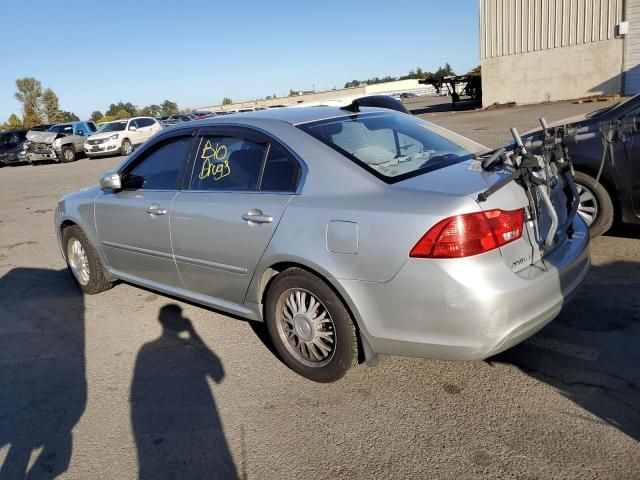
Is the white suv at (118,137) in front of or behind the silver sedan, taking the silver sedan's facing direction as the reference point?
in front

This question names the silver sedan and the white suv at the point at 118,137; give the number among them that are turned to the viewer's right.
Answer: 0

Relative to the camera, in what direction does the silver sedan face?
facing away from the viewer and to the left of the viewer

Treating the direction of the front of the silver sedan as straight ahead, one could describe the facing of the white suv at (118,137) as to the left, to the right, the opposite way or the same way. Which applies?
to the left

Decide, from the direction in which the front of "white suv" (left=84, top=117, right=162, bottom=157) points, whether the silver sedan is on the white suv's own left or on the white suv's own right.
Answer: on the white suv's own left

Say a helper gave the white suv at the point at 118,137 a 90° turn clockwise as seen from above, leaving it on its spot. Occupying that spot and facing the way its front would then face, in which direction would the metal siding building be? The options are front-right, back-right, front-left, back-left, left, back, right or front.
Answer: back-right

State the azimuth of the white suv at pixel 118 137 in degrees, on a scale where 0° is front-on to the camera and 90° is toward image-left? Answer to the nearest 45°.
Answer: approximately 45°
